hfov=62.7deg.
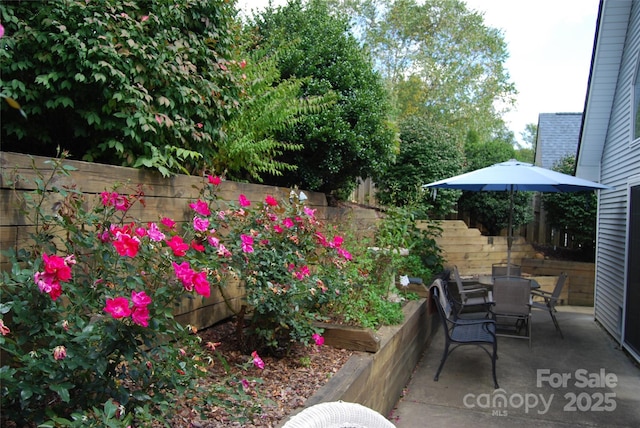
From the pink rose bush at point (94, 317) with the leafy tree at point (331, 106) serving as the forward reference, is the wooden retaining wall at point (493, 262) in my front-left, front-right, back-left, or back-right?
front-right

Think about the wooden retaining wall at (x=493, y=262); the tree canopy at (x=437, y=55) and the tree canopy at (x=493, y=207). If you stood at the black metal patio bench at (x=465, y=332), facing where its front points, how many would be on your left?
3

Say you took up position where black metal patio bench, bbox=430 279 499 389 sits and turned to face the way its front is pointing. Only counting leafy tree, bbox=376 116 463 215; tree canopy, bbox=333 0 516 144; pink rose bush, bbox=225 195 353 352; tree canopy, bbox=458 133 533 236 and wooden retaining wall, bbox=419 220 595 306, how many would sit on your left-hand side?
4

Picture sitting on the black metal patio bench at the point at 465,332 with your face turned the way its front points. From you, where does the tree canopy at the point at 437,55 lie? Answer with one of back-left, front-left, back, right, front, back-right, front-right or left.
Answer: left

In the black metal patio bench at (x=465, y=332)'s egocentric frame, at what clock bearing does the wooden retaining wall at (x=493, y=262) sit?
The wooden retaining wall is roughly at 9 o'clock from the black metal patio bench.

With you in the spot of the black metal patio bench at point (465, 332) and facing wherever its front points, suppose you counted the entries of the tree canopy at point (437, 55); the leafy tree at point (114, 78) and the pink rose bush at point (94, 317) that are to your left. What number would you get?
1

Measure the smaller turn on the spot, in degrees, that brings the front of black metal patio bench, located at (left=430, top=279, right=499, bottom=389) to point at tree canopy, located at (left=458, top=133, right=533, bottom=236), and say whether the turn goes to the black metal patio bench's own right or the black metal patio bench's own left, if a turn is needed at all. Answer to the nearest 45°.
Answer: approximately 90° to the black metal patio bench's own left

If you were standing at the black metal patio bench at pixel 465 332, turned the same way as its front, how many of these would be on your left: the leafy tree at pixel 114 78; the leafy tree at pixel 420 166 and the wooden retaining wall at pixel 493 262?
2

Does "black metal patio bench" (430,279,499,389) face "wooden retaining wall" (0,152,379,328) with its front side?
no

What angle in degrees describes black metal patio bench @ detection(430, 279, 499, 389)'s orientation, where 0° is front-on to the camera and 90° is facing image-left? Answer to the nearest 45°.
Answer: approximately 270°

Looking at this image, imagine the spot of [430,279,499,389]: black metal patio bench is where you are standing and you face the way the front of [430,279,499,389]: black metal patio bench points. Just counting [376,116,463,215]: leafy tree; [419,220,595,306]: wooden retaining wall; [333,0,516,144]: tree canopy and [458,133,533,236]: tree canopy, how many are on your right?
0

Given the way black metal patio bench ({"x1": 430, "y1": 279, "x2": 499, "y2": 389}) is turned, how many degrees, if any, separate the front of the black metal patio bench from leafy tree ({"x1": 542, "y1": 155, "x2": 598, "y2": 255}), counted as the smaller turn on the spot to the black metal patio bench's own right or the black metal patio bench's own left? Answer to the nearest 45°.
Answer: approximately 90° to the black metal patio bench's own left

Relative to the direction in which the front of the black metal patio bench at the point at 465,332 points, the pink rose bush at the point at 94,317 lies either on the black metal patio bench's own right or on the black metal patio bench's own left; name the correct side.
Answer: on the black metal patio bench's own right
